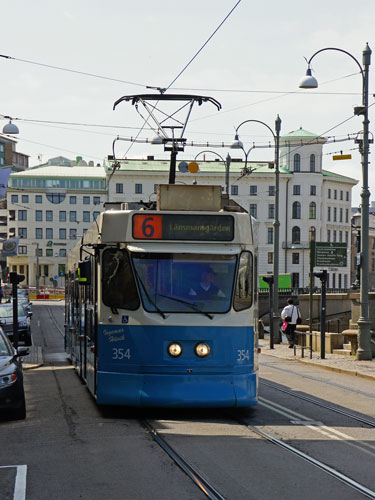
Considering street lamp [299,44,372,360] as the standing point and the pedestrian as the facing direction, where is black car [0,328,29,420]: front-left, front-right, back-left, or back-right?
back-left

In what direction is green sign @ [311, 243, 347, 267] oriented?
toward the camera

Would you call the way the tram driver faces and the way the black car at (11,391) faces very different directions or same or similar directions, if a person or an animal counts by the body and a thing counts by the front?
same or similar directions

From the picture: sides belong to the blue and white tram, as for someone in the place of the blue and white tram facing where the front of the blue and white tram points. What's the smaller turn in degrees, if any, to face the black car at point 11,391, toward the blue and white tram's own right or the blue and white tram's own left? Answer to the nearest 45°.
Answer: approximately 90° to the blue and white tram's own right

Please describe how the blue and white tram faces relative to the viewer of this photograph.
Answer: facing the viewer

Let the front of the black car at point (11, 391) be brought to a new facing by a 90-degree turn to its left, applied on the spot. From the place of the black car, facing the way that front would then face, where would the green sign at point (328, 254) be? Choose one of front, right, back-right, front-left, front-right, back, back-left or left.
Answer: front-left
